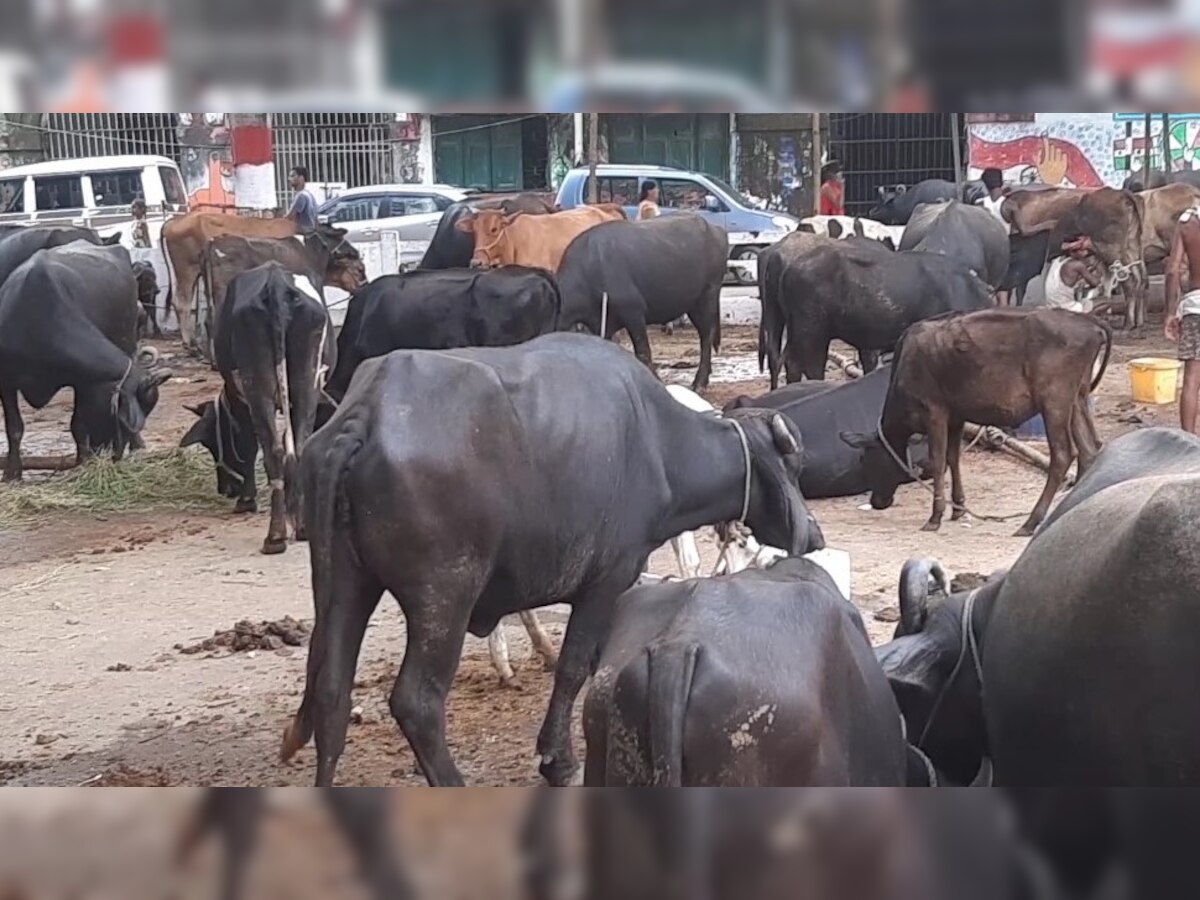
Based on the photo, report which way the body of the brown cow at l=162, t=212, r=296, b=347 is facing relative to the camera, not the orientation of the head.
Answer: to the viewer's right

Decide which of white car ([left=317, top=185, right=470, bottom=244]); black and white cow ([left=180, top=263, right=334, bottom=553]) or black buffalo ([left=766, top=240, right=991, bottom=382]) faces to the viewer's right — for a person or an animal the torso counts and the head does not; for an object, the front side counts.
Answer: black buffalo ([left=766, top=240, right=991, bottom=382])

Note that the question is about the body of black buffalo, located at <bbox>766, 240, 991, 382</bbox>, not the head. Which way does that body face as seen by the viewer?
to the viewer's right

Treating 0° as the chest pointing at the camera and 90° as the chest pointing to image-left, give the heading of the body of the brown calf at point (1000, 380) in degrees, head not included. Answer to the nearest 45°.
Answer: approximately 90°

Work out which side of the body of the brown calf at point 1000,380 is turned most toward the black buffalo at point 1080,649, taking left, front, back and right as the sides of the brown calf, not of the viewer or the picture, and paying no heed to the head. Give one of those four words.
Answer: left

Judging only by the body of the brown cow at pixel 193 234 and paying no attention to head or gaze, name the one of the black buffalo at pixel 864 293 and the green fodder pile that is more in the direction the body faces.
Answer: the black buffalo

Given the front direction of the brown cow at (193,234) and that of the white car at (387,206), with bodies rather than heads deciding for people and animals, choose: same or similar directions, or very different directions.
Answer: very different directions

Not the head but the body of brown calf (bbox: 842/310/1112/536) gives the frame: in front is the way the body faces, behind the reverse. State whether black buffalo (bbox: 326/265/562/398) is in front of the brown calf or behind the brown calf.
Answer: in front

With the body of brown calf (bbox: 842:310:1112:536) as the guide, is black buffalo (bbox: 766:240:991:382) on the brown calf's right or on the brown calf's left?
on the brown calf's right

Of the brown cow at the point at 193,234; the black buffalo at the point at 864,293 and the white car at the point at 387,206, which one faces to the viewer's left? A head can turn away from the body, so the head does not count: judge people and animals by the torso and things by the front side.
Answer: the white car

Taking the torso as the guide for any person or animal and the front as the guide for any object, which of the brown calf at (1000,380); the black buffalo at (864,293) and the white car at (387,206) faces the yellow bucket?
the black buffalo

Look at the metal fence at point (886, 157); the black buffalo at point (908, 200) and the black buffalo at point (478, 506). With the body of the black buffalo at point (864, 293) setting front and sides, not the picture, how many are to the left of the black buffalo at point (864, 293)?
2

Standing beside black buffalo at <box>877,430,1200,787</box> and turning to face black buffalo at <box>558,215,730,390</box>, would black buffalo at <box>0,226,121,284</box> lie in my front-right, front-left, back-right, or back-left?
front-left
